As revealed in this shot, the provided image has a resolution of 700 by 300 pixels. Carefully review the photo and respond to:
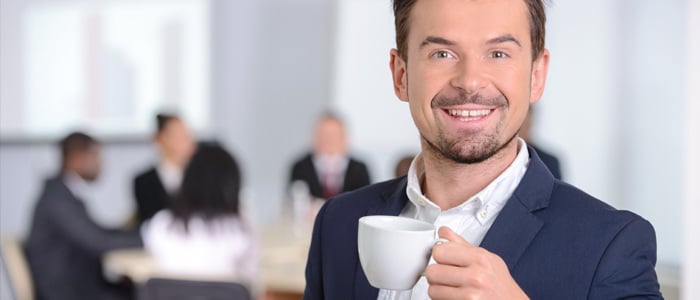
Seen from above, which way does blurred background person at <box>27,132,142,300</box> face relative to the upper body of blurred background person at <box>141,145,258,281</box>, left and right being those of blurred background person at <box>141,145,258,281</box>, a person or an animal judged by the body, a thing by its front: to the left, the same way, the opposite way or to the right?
to the right

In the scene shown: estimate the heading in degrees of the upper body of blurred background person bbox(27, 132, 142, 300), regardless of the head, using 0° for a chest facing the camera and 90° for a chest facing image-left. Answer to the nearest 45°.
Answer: approximately 270°

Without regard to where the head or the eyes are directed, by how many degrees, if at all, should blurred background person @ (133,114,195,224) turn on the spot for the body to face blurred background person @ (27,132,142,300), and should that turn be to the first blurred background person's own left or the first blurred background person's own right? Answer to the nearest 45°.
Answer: approximately 90° to the first blurred background person's own right

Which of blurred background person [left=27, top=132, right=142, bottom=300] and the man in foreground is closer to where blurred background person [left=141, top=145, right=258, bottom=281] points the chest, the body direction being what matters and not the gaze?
the blurred background person

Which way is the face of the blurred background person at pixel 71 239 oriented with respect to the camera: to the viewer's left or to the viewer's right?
to the viewer's right

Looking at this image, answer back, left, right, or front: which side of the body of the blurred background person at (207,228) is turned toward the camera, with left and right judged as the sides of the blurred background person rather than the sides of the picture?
back

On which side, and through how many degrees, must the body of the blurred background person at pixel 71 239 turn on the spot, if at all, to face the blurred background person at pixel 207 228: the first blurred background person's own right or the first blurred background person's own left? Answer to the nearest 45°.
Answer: approximately 45° to the first blurred background person's own right

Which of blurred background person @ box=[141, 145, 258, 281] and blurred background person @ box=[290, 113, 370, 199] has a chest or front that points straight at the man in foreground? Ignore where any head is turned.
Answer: blurred background person @ box=[290, 113, 370, 199]

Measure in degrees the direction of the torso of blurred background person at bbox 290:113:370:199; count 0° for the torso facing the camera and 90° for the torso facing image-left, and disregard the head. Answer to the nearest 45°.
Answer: approximately 0°

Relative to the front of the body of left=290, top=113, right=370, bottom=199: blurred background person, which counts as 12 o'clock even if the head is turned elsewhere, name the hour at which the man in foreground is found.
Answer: The man in foreground is roughly at 12 o'clock from the blurred background person.

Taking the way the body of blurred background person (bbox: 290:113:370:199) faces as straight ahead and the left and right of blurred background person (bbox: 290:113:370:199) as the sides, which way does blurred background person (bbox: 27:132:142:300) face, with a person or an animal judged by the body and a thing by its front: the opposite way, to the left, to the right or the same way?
to the left
